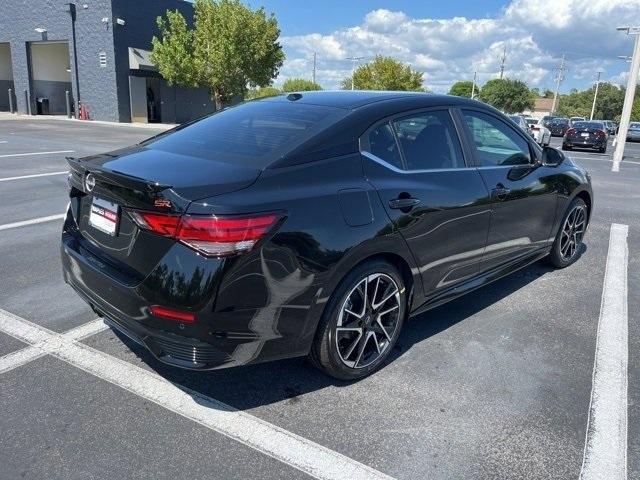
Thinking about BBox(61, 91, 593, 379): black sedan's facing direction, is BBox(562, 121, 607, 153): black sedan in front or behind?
in front

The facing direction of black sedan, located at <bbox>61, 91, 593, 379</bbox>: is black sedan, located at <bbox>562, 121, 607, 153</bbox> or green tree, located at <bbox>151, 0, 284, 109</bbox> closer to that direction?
the black sedan

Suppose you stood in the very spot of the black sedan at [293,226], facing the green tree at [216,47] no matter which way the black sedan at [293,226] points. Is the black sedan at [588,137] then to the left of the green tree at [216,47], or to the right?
right

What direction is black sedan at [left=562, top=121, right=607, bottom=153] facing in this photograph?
away from the camera

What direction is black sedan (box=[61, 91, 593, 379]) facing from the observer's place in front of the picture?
facing away from the viewer and to the right of the viewer

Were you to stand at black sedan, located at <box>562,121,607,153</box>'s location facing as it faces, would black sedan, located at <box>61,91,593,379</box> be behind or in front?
behind

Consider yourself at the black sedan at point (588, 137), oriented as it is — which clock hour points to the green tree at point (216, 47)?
The green tree is roughly at 9 o'clock from the black sedan.

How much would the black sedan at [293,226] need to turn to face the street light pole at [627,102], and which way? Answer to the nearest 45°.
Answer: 0° — it already faces it

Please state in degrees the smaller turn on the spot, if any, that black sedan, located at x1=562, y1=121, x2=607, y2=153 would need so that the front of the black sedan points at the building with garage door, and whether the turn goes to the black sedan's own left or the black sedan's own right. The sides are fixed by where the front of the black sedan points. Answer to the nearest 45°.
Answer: approximately 90° to the black sedan's own left

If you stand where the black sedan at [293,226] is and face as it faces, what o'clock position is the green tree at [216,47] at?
The green tree is roughly at 10 o'clock from the black sedan.

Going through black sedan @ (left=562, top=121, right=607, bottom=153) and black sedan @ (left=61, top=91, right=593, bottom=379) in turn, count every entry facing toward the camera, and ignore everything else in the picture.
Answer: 0
